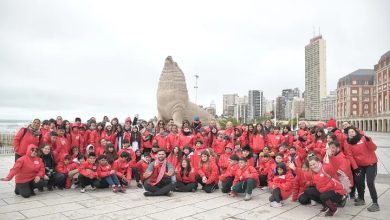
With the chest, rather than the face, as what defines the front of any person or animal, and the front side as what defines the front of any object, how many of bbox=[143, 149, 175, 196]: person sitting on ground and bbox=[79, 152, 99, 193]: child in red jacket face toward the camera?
2

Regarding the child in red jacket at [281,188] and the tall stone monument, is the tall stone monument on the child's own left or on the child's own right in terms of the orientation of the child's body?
on the child's own right

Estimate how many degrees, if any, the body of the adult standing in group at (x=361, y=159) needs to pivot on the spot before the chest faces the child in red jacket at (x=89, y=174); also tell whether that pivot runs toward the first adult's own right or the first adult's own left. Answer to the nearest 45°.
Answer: approximately 45° to the first adult's own right

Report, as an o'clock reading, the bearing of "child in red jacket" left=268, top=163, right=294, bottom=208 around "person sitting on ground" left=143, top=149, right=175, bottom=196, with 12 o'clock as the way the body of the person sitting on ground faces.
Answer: The child in red jacket is roughly at 10 o'clock from the person sitting on ground.

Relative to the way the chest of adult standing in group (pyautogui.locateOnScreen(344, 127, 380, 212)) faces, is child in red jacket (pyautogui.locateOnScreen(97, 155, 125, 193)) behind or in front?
in front

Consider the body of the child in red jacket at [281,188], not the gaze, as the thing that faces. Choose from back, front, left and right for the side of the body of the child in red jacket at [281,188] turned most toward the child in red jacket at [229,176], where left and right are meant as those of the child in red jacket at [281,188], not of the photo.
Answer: right

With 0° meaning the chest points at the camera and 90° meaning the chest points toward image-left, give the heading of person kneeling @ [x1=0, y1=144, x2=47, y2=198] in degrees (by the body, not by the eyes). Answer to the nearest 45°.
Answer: approximately 315°

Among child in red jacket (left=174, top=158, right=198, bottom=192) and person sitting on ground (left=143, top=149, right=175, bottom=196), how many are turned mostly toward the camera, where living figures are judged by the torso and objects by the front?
2

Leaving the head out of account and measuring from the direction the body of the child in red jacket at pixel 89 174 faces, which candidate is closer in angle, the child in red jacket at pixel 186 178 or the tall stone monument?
the child in red jacket

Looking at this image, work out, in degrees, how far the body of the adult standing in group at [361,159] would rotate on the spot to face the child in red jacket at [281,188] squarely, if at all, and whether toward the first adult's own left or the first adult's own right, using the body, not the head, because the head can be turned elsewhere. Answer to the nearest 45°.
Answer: approximately 45° to the first adult's own right

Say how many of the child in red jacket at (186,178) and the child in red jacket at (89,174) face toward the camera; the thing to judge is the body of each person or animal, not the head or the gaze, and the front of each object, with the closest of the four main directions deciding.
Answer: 2
